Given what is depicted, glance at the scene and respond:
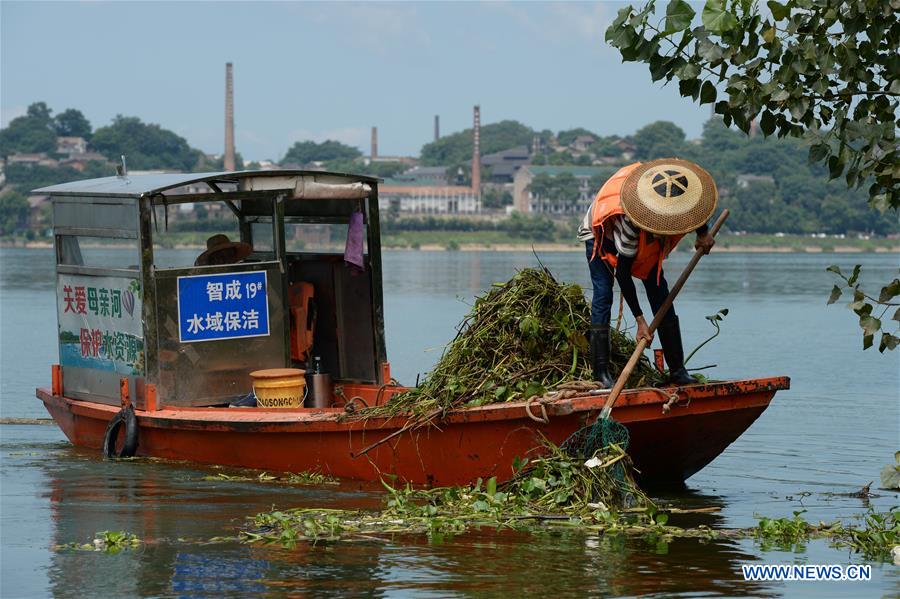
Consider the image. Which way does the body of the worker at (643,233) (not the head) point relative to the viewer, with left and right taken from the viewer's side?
facing the viewer and to the right of the viewer

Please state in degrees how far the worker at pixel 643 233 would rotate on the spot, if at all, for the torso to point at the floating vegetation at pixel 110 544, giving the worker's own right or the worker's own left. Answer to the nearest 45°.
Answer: approximately 135° to the worker's own right

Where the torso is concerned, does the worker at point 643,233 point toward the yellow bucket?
no

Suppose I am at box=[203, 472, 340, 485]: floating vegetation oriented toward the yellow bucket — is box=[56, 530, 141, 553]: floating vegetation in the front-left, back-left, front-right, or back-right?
back-left
